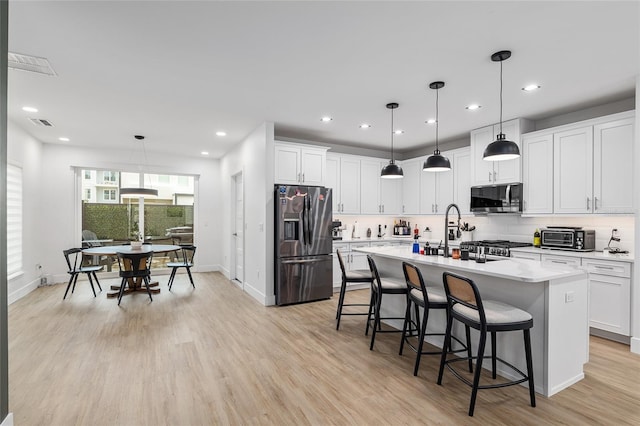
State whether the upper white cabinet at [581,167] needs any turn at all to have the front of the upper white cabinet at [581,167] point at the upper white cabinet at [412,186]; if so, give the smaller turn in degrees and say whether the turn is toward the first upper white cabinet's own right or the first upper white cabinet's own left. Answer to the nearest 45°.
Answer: approximately 45° to the first upper white cabinet's own right

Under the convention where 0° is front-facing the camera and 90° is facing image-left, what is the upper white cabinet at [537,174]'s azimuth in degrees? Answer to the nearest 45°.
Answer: approximately 45°

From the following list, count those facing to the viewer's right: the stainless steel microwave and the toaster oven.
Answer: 0

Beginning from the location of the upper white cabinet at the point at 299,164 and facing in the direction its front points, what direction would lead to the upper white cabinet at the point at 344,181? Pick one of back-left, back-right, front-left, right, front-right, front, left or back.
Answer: left

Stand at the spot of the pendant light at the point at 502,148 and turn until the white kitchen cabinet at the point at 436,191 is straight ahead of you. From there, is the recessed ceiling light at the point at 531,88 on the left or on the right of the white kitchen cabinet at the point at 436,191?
right

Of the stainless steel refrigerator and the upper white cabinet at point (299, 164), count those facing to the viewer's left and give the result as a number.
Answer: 0

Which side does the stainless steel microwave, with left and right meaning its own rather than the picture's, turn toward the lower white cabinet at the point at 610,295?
left

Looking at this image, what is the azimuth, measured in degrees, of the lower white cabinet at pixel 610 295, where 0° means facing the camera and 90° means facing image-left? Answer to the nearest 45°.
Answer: approximately 45°

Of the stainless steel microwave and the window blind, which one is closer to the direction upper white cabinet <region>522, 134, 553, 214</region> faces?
the window blind

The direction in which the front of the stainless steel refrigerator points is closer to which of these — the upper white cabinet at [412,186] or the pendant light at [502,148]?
the pendant light
